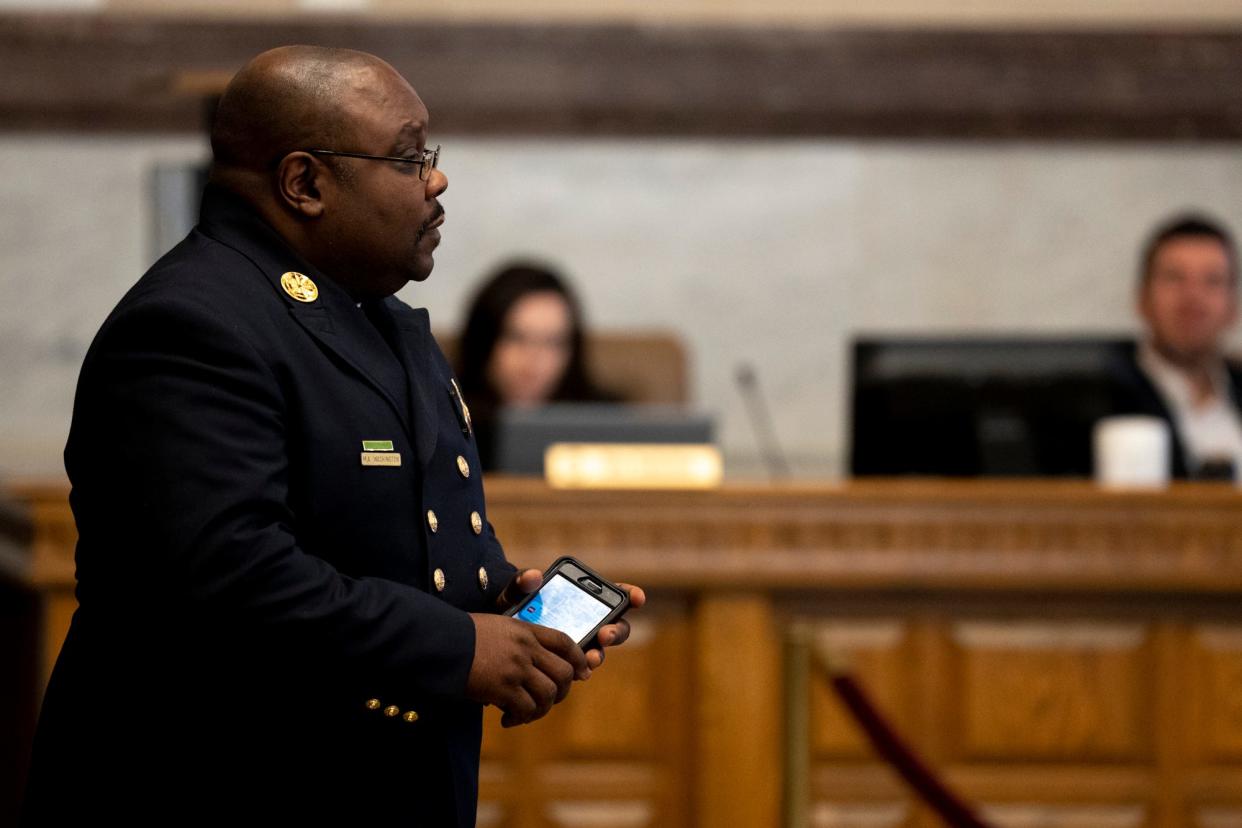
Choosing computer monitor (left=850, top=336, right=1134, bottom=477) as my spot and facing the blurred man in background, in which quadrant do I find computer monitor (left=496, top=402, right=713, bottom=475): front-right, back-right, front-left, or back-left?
back-left

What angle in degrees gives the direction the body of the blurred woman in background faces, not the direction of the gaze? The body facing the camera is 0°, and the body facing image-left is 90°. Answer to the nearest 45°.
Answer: approximately 0°

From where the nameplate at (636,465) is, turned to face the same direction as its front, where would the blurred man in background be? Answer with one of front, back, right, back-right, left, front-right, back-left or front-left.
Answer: back-left

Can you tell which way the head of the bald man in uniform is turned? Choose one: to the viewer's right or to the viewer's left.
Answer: to the viewer's right

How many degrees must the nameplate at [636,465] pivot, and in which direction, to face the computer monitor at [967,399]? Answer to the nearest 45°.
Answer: approximately 135° to its left

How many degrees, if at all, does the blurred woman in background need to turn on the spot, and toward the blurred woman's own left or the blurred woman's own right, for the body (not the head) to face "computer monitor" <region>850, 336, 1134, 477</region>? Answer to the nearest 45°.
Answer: approximately 45° to the blurred woman's own left

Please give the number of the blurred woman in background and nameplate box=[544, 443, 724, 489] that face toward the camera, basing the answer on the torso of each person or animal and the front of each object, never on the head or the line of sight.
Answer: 2

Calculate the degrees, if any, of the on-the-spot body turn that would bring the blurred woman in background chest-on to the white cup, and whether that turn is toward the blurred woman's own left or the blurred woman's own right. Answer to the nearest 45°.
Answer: approximately 45° to the blurred woman's own left
